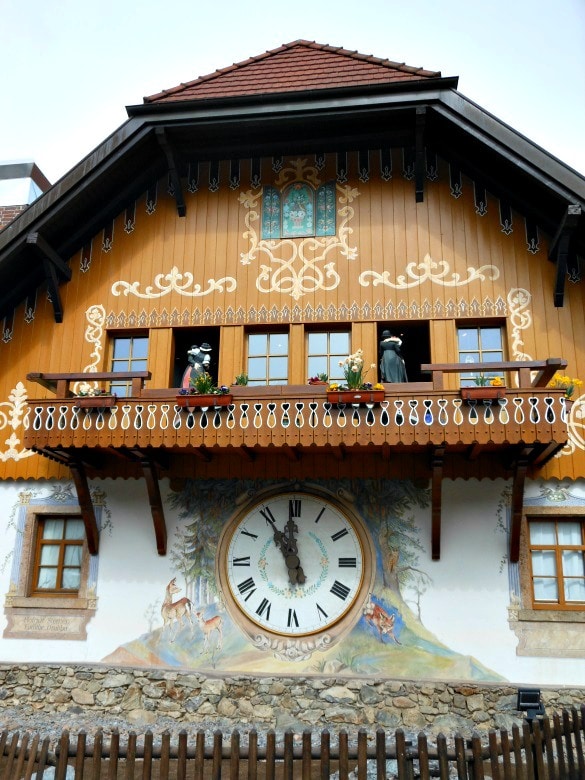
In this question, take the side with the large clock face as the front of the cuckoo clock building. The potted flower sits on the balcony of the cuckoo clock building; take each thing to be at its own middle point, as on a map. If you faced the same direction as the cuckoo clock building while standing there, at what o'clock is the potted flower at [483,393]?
The potted flower is roughly at 10 o'clock from the cuckoo clock building.

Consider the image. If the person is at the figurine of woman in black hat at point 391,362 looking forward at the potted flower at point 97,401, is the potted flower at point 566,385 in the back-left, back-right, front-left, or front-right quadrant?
back-left

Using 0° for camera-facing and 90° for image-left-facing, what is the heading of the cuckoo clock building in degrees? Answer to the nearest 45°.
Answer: approximately 0°
